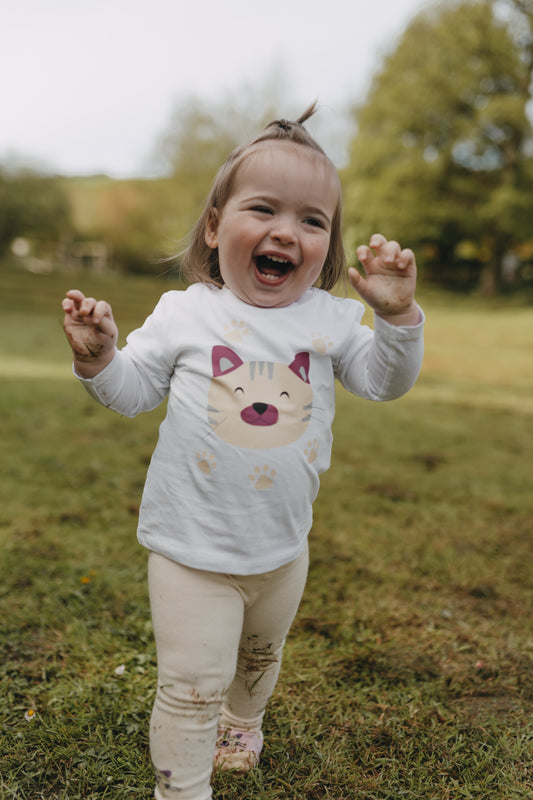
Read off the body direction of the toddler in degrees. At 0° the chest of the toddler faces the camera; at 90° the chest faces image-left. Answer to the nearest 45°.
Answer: approximately 0°

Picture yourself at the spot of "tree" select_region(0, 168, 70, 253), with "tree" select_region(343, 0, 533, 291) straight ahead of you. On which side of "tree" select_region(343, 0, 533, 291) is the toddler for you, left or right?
right

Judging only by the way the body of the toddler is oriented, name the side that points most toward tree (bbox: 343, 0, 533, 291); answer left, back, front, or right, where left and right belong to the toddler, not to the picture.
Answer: back

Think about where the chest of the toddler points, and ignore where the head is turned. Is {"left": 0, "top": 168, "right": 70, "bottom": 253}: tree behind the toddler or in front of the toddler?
behind
